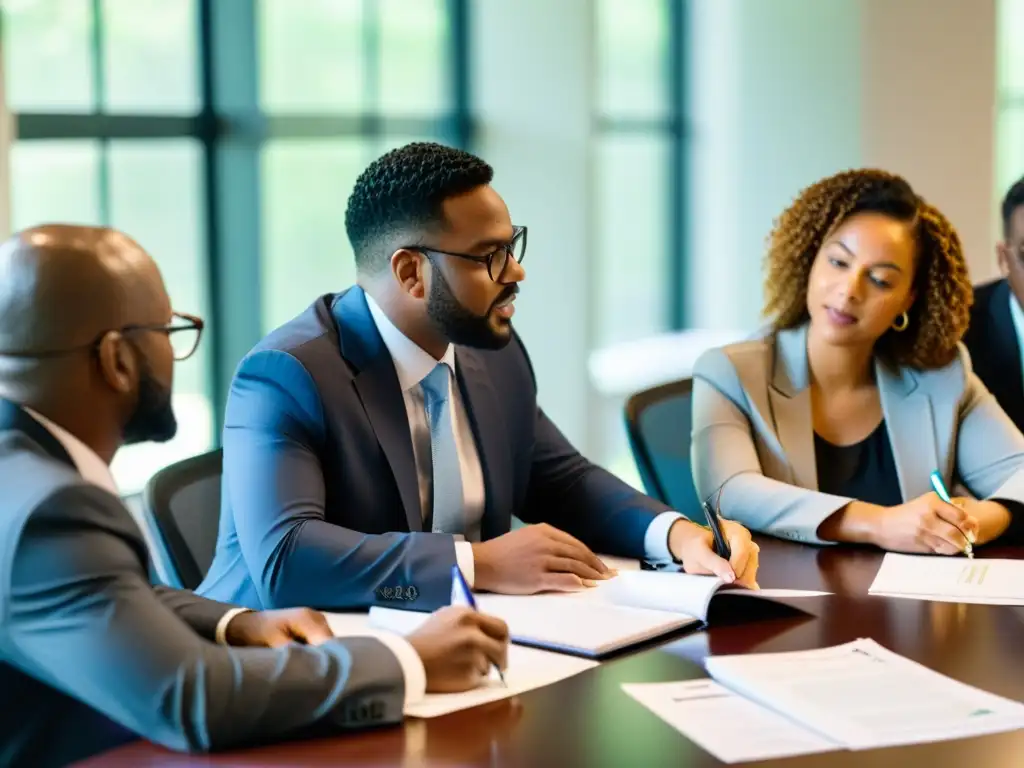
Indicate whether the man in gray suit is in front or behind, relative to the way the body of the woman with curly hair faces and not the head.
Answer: in front

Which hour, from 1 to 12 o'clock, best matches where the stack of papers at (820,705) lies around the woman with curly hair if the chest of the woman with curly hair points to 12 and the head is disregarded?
The stack of papers is roughly at 12 o'clock from the woman with curly hair.

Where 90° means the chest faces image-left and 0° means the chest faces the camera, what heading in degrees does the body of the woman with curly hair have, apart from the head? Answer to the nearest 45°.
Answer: approximately 0°

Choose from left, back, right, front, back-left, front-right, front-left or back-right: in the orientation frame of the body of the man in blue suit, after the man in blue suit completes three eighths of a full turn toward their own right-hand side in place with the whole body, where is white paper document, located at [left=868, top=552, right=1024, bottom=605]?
back

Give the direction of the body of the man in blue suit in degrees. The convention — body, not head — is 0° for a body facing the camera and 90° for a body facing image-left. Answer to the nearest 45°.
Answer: approximately 315°

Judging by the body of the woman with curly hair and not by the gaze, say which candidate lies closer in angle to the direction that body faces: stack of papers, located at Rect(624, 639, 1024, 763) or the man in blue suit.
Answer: the stack of papers

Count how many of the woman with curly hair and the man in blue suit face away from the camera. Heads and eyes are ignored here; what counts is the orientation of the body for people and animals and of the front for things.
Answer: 0

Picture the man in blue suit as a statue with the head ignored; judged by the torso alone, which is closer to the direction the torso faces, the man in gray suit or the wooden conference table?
the wooden conference table

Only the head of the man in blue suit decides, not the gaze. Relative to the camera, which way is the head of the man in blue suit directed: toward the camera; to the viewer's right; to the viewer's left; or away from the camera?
to the viewer's right

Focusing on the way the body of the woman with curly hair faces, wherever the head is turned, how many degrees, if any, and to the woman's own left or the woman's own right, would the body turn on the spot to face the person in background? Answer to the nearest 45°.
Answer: approximately 135° to the woman's own left

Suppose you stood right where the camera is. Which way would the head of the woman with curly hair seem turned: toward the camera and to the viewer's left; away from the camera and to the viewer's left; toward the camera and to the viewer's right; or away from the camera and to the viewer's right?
toward the camera and to the viewer's left
